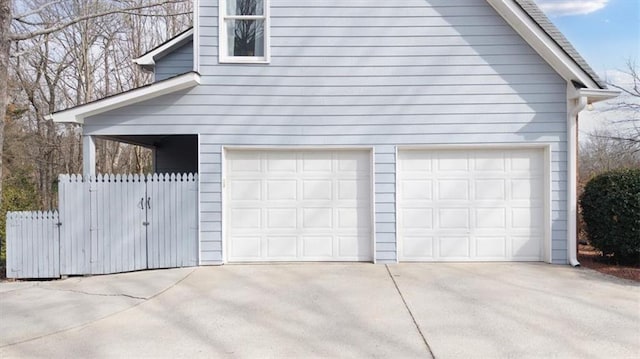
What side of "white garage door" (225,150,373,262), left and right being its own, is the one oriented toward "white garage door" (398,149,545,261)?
left

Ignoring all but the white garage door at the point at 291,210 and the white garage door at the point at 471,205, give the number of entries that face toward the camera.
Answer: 2

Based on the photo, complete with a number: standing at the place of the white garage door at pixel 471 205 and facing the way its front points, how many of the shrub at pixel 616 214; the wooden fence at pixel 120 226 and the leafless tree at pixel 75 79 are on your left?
1

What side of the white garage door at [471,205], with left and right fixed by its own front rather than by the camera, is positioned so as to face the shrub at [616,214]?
left

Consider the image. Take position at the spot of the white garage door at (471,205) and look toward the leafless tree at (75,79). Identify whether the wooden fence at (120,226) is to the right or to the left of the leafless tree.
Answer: left

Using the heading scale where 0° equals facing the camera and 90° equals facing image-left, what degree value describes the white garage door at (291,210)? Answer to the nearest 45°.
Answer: approximately 0°

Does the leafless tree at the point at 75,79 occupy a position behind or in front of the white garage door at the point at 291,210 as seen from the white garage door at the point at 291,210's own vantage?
behind

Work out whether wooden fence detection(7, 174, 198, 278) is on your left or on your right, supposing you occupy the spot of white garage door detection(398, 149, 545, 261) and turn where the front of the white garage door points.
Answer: on your right

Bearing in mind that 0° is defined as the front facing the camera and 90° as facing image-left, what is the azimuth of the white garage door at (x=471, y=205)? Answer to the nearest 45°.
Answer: approximately 0°

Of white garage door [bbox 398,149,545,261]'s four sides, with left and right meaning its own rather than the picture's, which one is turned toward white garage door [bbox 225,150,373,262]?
right
